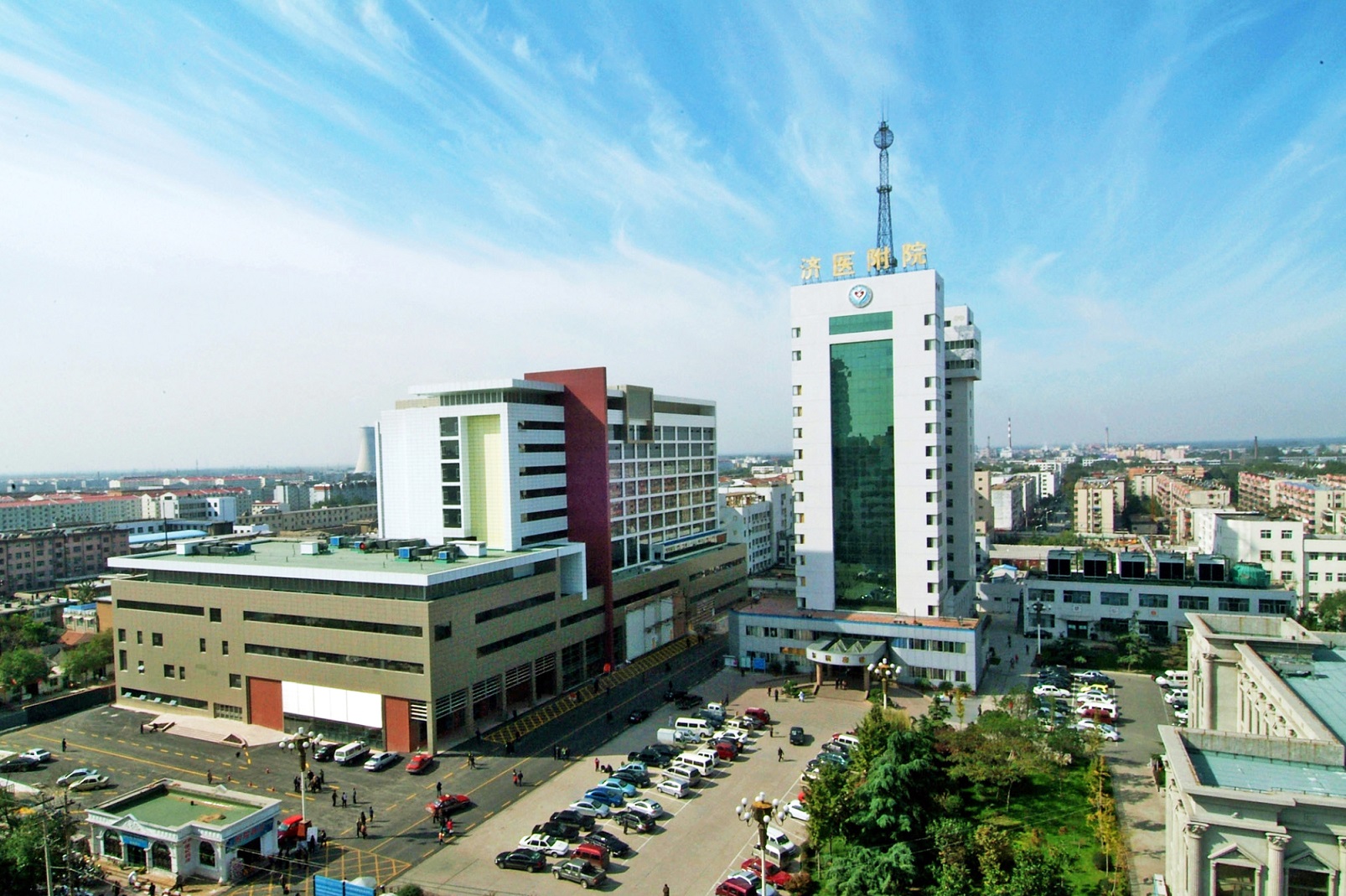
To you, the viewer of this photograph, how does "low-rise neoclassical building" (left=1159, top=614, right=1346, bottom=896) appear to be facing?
facing to the left of the viewer

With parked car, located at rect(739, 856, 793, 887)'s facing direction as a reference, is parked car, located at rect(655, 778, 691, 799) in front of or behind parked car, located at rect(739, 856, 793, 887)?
behind

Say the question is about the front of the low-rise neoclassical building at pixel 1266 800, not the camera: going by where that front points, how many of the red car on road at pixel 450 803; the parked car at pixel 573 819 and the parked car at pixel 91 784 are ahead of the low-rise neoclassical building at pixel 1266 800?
3

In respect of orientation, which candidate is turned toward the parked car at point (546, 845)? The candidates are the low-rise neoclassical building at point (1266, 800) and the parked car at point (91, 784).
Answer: the low-rise neoclassical building

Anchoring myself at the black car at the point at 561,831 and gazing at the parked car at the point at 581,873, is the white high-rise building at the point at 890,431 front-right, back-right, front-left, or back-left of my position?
back-left
